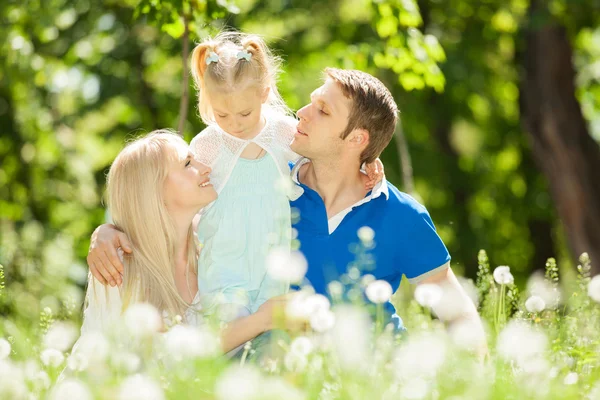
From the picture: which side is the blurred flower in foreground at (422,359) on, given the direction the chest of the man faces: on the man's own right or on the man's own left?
on the man's own left

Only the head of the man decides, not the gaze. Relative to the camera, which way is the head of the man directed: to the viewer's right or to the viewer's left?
to the viewer's left

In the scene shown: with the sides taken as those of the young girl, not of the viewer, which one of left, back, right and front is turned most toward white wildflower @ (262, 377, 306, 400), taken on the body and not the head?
front

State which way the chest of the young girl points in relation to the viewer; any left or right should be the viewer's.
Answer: facing the viewer

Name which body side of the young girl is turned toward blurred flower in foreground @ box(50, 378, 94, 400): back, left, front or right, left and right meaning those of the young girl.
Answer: front

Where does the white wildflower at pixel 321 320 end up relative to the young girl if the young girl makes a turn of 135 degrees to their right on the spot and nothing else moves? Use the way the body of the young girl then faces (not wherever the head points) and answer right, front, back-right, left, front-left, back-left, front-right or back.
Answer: back-left

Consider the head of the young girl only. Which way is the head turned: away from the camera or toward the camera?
toward the camera

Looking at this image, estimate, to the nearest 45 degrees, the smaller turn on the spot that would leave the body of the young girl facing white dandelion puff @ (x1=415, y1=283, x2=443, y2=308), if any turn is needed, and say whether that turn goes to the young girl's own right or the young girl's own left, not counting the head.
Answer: approximately 45° to the young girl's own left

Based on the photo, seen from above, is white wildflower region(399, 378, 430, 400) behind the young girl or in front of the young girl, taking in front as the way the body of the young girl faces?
in front

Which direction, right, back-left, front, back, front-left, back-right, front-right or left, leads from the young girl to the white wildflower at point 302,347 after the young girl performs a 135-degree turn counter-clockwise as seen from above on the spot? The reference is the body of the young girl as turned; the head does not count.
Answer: back-right

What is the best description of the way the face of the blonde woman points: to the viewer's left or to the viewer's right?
to the viewer's right

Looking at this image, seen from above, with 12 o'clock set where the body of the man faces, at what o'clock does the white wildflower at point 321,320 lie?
The white wildflower is roughly at 11 o'clock from the man.

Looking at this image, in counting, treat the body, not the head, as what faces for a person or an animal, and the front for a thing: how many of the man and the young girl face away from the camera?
0
